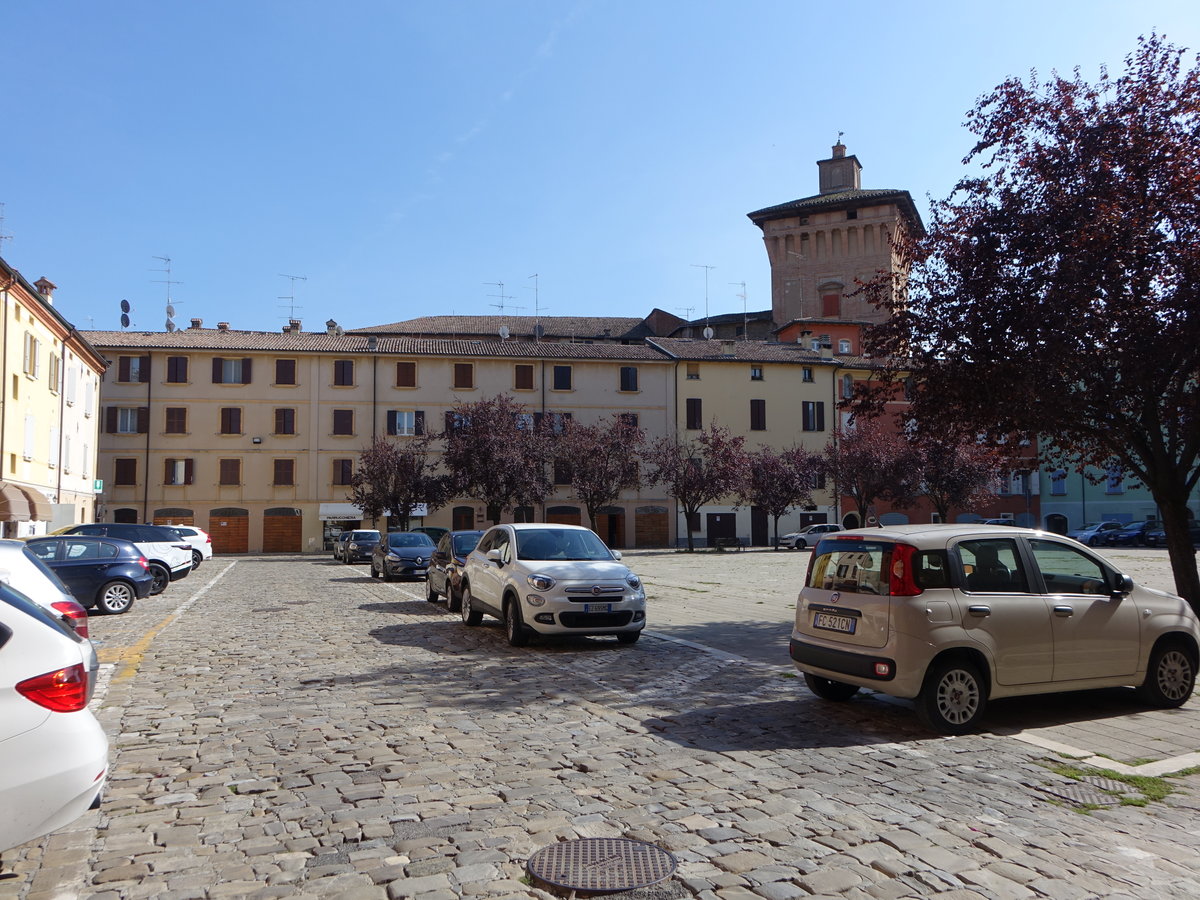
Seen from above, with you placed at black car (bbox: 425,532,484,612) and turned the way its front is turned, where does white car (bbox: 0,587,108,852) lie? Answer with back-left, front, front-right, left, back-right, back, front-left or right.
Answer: front-right

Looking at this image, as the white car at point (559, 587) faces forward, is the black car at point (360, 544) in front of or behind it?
behind

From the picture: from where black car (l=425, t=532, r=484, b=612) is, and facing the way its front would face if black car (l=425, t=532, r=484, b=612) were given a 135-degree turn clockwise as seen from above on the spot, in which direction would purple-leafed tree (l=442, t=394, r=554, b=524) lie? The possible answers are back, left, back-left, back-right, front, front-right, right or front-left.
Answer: right

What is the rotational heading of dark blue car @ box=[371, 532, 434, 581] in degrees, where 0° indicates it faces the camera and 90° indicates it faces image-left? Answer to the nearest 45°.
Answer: approximately 315°

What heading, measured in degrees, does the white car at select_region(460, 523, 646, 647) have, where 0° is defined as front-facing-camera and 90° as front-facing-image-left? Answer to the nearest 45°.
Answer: approximately 315°

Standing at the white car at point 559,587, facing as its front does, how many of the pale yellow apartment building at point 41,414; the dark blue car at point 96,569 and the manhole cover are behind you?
2

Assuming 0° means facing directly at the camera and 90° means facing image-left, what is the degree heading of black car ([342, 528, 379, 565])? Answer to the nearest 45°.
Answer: approximately 315°

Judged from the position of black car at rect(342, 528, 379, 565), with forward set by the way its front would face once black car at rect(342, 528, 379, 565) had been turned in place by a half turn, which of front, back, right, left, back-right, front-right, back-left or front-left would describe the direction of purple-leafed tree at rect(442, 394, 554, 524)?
right
